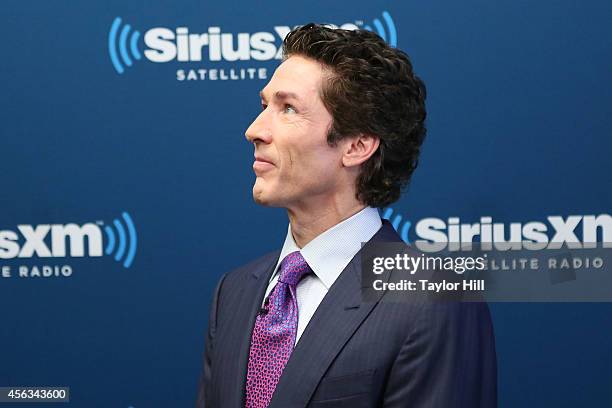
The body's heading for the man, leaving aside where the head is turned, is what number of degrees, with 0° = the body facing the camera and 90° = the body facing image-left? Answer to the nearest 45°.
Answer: approximately 45°

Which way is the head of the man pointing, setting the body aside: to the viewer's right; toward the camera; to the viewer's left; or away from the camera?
to the viewer's left
